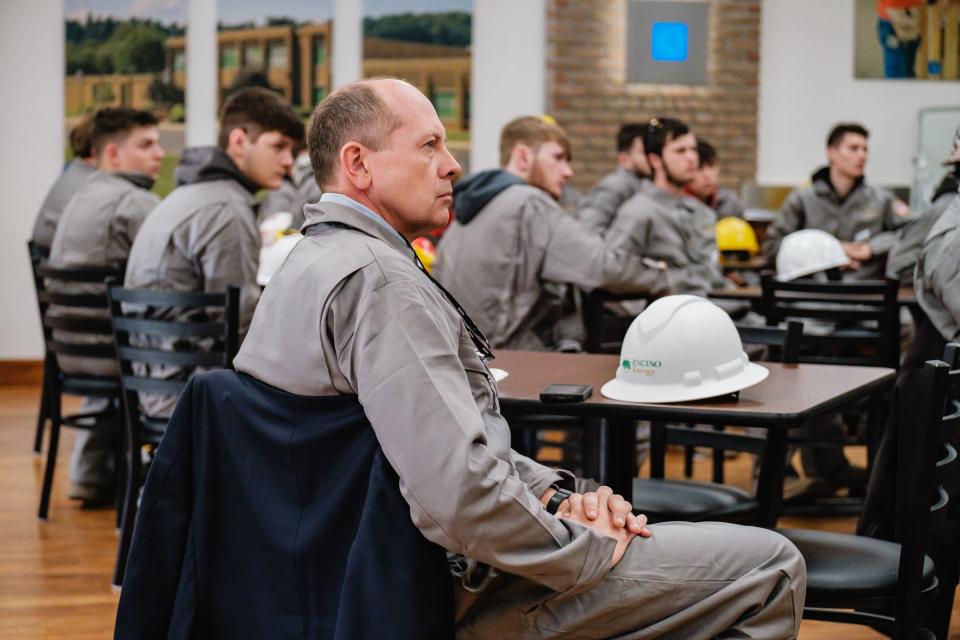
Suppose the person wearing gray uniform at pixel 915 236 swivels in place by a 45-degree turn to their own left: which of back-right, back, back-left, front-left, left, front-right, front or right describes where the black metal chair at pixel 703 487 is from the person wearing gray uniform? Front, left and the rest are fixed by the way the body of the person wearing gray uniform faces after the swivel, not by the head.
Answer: front-left

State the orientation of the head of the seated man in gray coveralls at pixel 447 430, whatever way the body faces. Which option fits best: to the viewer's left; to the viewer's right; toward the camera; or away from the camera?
to the viewer's right

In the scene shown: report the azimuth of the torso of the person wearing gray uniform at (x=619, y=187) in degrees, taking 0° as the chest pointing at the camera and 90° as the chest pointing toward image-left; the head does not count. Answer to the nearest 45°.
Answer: approximately 270°

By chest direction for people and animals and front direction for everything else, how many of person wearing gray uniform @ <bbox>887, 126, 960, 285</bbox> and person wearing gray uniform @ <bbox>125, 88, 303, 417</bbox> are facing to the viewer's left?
1

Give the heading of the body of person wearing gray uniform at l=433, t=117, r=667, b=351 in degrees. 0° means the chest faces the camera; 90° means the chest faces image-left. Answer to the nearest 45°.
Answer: approximately 225°

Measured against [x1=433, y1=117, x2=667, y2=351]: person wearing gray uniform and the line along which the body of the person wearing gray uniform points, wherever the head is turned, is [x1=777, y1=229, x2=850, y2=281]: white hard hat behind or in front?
in front

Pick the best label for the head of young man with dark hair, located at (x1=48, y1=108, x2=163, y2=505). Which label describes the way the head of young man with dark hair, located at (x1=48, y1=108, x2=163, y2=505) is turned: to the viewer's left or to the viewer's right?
to the viewer's right

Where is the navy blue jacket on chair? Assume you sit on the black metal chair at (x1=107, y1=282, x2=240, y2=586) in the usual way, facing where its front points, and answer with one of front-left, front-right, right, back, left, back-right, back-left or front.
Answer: back-right

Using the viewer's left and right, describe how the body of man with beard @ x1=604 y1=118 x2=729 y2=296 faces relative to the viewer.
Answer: facing the viewer and to the right of the viewer

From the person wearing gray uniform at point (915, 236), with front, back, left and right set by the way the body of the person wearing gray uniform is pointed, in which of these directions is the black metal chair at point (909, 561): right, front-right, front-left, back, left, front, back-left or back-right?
left

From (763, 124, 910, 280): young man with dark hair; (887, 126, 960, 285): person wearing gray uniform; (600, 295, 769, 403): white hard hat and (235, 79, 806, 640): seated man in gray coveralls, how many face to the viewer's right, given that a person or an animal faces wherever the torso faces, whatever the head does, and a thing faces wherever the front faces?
1

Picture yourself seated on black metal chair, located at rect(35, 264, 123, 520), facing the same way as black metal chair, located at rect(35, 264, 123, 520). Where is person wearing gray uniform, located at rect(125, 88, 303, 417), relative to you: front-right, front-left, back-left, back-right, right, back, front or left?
right

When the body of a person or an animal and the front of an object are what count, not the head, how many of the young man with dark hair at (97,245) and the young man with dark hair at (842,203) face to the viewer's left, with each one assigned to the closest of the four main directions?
0

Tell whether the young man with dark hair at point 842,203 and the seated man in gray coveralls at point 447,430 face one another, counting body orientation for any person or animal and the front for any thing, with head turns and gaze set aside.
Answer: no

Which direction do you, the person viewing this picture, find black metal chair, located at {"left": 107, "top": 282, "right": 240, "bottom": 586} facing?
facing away from the viewer and to the right of the viewer

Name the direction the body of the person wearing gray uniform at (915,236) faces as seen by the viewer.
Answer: to the viewer's left

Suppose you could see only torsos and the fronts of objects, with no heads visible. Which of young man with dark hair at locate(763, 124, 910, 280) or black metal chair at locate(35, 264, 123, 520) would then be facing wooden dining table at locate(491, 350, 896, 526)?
the young man with dark hair

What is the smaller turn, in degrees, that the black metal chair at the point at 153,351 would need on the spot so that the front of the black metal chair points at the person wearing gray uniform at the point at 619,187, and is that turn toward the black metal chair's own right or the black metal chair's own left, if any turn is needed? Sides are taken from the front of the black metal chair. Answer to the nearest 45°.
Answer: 0° — it already faces them

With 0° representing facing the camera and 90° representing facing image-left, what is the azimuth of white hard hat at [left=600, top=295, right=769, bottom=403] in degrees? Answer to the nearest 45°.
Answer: approximately 45°

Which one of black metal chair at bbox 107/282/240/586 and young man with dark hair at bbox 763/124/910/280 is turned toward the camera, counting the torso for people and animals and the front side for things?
the young man with dark hair
